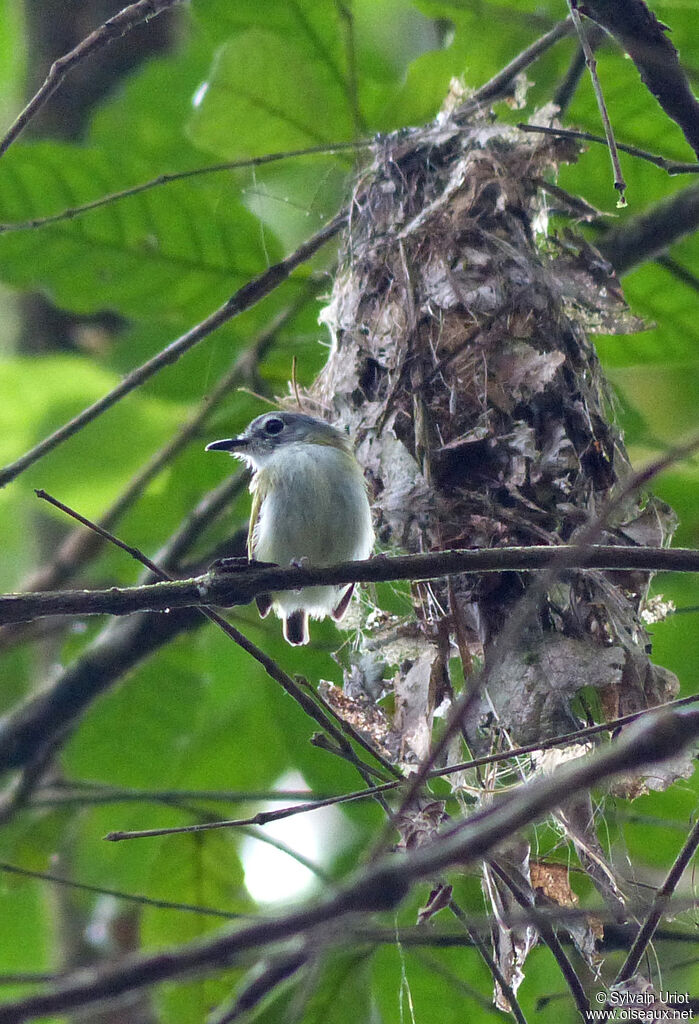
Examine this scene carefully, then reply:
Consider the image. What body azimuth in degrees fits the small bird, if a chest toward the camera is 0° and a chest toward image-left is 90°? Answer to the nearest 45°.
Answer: approximately 0°

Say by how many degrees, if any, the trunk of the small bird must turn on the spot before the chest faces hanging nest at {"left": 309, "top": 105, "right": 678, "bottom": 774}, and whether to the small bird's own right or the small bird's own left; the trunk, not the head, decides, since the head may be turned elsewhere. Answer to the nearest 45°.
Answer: approximately 90° to the small bird's own left
